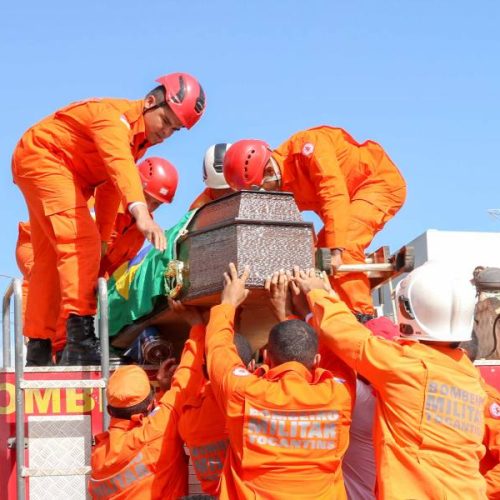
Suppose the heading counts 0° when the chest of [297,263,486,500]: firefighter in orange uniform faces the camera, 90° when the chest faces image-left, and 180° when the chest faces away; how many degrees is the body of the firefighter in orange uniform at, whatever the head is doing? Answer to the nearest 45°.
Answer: approximately 135°

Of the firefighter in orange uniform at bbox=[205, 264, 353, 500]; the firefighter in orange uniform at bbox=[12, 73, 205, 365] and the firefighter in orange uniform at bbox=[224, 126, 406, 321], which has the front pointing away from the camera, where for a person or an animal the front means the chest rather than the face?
the firefighter in orange uniform at bbox=[205, 264, 353, 500]

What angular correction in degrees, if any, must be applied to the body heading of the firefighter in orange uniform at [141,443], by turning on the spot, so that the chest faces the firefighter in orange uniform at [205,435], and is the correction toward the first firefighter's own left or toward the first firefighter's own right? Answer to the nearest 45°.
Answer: approximately 90° to the first firefighter's own right

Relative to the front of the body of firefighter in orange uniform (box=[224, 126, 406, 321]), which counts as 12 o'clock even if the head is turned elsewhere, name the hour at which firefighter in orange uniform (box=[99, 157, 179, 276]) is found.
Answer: firefighter in orange uniform (box=[99, 157, 179, 276]) is roughly at 12 o'clock from firefighter in orange uniform (box=[224, 126, 406, 321]).

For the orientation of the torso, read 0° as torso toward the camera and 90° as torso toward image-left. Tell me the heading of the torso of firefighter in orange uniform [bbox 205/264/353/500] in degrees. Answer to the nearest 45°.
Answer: approximately 180°

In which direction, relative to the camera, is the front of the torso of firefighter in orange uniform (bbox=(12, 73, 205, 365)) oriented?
to the viewer's right

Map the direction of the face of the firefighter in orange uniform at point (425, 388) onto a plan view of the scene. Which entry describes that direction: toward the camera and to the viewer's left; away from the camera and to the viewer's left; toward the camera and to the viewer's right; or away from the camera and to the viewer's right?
away from the camera and to the viewer's left

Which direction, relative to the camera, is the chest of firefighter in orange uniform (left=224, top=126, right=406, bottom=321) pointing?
to the viewer's left

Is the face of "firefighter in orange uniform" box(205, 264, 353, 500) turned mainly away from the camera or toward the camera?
away from the camera

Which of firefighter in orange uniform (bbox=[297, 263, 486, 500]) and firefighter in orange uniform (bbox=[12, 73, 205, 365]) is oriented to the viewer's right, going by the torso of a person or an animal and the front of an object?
firefighter in orange uniform (bbox=[12, 73, 205, 365])

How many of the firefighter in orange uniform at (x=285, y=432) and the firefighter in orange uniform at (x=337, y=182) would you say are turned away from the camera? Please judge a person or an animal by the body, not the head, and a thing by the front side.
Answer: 1
